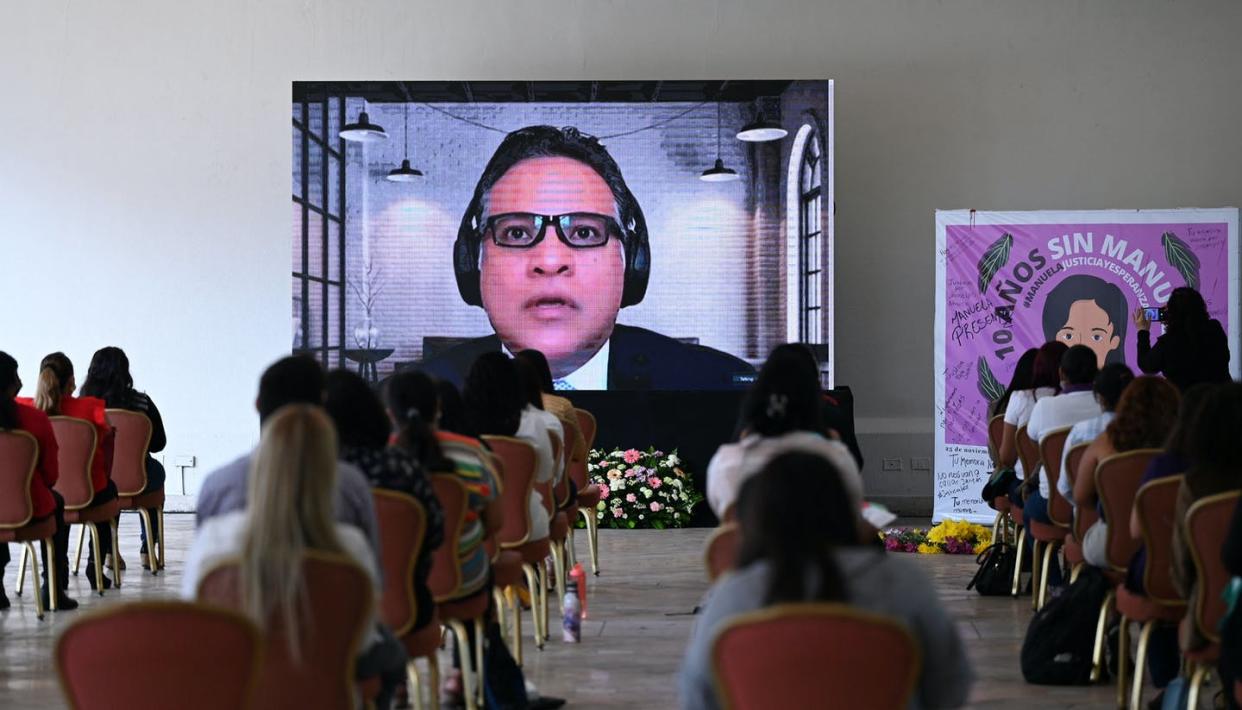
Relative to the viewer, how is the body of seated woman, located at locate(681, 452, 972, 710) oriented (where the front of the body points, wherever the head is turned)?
away from the camera

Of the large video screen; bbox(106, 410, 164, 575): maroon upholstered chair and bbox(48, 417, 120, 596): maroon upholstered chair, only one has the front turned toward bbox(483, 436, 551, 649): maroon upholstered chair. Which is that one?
the large video screen

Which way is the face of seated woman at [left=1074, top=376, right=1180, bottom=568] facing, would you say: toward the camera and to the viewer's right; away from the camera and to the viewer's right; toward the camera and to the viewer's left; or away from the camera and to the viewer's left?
away from the camera and to the viewer's left

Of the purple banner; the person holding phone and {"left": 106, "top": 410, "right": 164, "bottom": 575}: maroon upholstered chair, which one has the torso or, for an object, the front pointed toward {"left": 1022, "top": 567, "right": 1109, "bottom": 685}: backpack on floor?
the purple banner

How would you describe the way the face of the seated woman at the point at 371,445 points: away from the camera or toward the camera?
away from the camera

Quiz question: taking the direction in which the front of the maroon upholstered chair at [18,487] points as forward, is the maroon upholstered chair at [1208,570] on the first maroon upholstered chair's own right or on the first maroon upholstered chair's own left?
on the first maroon upholstered chair's own right

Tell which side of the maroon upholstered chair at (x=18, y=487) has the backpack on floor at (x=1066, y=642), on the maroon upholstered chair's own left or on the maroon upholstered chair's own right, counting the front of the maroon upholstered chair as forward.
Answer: on the maroon upholstered chair's own right

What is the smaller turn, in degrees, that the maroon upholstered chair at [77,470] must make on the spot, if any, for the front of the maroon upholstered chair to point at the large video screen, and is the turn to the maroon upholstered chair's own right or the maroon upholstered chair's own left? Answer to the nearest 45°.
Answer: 0° — it already faces it

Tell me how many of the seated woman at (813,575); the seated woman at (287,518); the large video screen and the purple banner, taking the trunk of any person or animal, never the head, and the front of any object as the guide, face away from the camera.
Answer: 2

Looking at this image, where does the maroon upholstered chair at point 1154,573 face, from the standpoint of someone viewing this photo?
facing away from the viewer and to the left of the viewer

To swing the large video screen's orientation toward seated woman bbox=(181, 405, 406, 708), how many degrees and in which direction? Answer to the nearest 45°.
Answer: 0° — it already faces them

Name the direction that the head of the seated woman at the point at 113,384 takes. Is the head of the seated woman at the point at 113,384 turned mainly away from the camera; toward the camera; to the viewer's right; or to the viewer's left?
away from the camera
